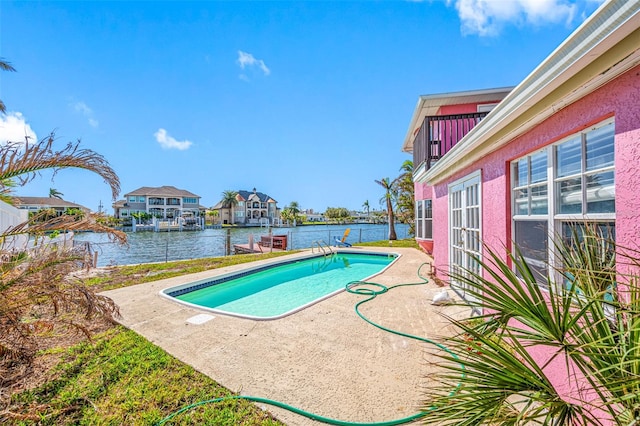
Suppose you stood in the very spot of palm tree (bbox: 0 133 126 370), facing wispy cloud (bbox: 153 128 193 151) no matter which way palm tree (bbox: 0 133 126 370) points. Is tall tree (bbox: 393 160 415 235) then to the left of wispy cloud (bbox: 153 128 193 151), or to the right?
right

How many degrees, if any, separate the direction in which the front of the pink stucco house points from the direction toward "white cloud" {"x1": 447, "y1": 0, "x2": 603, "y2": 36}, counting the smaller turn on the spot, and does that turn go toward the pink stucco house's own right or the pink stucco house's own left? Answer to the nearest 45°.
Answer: approximately 135° to the pink stucco house's own right

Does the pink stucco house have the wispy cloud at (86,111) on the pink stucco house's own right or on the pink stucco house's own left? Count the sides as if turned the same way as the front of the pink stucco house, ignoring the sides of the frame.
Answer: on the pink stucco house's own right

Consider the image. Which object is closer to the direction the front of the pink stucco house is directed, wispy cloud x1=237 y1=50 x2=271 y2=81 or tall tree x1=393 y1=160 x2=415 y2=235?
the wispy cloud

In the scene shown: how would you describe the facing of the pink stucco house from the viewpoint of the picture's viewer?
facing the viewer and to the left of the viewer

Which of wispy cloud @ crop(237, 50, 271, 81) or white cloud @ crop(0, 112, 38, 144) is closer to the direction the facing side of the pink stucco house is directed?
the white cloud
